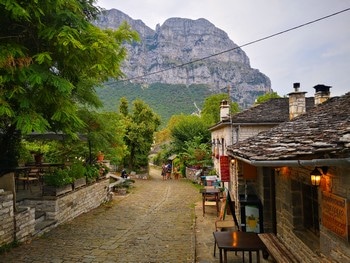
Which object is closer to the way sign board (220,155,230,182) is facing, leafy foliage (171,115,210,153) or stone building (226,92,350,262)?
the stone building

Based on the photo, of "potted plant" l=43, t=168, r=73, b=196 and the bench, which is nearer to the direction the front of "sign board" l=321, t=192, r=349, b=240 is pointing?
the potted plant

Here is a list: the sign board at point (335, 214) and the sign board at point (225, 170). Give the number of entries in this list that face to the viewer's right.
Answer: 0

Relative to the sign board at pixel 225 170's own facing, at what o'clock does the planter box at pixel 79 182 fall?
The planter box is roughly at 2 o'clock from the sign board.

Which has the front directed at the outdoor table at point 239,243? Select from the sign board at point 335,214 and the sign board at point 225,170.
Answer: the sign board at point 225,170

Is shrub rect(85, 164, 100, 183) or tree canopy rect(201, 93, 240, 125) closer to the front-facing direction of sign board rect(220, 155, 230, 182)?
the shrub

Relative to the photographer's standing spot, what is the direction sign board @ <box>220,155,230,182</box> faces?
facing the viewer

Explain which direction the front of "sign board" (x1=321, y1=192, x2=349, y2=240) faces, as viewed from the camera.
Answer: facing the viewer and to the left of the viewer

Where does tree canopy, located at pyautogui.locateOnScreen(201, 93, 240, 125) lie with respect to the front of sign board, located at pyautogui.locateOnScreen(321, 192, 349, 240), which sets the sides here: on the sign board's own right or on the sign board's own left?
on the sign board's own right

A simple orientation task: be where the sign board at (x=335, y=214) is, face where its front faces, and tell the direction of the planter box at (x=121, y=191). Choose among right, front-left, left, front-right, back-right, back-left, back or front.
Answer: right

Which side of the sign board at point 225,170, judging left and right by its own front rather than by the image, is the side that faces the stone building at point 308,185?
front

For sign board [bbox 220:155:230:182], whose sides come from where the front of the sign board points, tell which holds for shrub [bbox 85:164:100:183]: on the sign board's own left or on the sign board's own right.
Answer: on the sign board's own right

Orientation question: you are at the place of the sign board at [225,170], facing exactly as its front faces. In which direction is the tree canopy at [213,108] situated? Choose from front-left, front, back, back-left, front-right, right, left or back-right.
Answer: back

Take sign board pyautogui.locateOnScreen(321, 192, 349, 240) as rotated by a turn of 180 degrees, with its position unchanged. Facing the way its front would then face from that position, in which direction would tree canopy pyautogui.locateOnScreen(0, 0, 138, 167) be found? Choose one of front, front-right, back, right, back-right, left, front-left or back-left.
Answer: back-left

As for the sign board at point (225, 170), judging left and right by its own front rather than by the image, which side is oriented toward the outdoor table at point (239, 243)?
front

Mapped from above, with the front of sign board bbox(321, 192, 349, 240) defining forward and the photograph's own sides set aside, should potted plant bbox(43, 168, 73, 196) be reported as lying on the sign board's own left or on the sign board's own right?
on the sign board's own right
